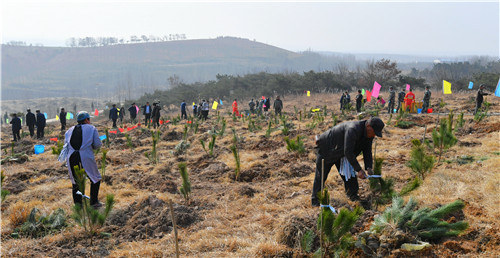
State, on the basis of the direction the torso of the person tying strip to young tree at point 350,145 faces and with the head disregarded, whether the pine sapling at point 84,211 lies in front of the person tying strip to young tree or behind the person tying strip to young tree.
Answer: behind

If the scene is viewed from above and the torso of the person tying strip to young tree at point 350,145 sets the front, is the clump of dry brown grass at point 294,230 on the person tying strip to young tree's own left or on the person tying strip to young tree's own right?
on the person tying strip to young tree's own right

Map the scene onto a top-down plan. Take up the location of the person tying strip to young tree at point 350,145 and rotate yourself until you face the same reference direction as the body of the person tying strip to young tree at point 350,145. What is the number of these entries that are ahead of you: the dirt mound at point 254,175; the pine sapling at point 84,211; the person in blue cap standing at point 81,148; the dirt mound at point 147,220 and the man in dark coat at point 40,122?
0

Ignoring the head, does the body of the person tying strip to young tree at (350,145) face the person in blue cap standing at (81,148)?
no

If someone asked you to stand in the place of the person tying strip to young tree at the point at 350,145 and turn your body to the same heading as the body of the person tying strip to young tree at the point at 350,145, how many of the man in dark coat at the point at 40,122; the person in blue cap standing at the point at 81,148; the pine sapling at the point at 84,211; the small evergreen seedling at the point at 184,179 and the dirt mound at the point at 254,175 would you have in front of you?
0

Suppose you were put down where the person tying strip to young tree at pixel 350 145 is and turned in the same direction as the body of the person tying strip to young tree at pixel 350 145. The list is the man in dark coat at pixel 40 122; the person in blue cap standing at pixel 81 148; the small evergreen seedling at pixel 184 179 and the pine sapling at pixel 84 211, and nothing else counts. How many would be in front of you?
0

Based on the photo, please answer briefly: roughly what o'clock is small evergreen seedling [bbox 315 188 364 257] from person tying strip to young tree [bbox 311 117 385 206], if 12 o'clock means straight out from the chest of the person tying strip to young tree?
The small evergreen seedling is roughly at 3 o'clock from the person tying strip to young tree.

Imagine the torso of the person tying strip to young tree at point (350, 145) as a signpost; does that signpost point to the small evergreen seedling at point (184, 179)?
no

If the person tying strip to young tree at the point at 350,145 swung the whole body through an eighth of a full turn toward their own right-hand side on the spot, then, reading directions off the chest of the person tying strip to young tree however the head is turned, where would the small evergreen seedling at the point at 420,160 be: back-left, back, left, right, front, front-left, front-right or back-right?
left

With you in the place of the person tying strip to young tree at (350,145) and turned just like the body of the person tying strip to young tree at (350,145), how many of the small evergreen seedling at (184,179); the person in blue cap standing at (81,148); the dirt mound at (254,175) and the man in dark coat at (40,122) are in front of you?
0

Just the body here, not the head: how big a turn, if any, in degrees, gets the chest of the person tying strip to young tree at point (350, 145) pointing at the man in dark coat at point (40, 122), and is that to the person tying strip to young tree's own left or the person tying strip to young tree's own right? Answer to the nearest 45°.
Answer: approximately 135° to the person tying strip to young tree's own left

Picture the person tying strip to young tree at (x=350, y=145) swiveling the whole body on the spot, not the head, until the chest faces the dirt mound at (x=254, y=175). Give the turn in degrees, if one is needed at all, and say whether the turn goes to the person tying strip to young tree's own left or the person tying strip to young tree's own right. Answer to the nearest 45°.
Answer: approximately 135° to the person tying strip to young tree's own left

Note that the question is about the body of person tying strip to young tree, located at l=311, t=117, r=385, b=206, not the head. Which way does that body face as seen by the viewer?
to the viewer's right
